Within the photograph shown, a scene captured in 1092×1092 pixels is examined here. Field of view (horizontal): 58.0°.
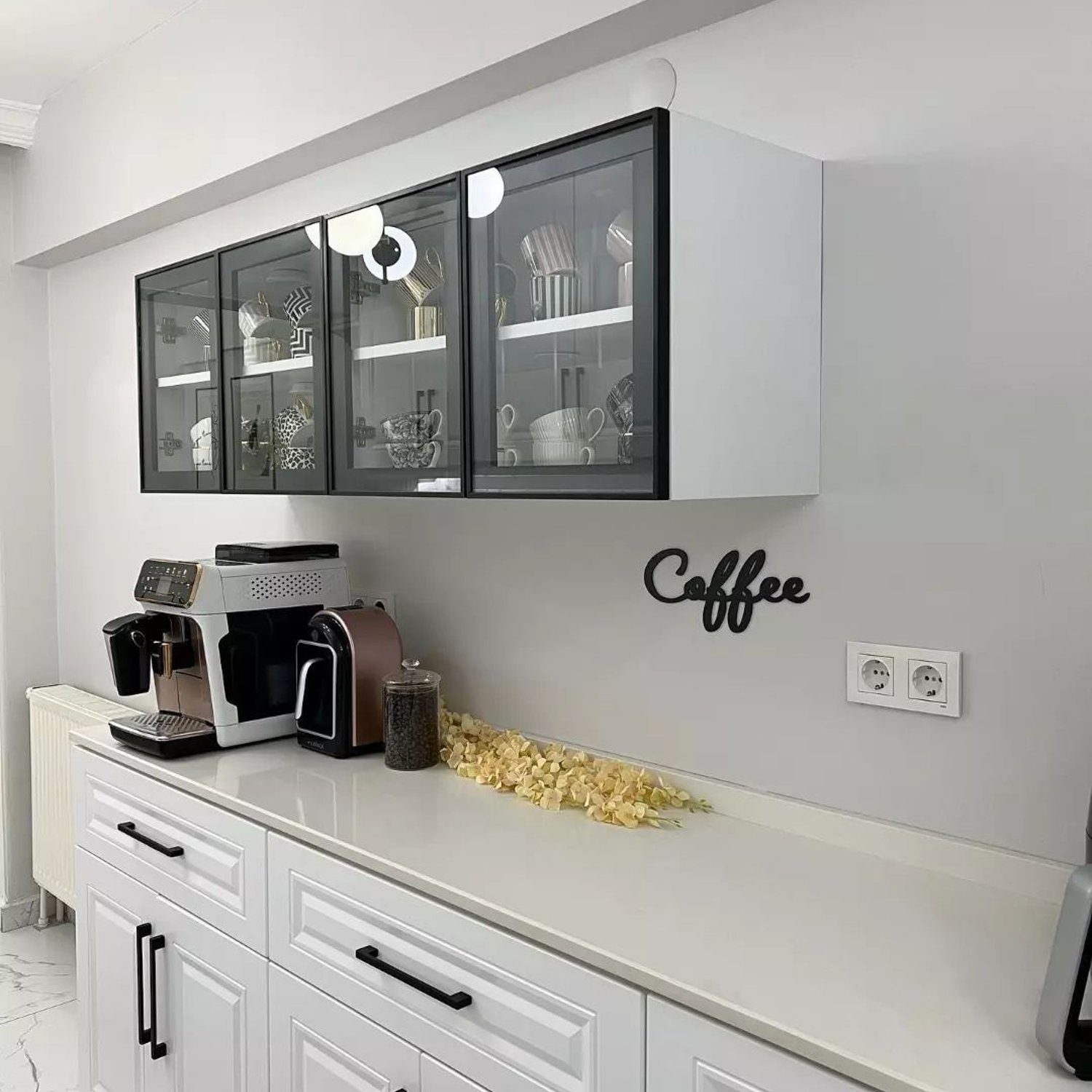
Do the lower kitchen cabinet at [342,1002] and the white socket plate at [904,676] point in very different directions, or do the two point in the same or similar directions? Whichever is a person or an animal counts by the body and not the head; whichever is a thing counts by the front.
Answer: same or similar directions

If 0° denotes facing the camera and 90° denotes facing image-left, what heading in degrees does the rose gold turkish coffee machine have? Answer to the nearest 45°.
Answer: approximately 45°

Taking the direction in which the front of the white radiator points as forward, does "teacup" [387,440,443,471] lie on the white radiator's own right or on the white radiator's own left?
on the white radiator's own left

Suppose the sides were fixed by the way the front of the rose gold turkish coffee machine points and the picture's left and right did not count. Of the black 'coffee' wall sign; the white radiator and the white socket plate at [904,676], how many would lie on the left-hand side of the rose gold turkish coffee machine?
2

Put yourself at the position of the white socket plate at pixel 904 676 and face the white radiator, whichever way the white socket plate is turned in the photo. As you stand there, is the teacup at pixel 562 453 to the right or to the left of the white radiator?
left

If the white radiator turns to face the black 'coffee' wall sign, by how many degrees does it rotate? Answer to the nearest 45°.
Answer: approximately 90° to its left

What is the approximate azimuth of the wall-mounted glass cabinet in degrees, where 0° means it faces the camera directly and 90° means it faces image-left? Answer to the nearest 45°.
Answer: approximately 45°

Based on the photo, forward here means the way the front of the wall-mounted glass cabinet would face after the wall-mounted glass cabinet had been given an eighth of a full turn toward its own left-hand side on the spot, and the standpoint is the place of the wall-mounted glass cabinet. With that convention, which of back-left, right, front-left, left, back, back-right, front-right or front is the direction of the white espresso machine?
back-right

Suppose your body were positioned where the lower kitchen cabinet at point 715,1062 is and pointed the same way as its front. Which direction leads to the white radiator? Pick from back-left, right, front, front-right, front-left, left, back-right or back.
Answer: right

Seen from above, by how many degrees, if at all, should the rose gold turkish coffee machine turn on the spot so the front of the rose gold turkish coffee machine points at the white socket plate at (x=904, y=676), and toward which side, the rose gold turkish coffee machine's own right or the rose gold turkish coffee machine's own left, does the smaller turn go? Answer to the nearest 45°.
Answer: approximately 90° to the rose gold turkish coffee machine's own left

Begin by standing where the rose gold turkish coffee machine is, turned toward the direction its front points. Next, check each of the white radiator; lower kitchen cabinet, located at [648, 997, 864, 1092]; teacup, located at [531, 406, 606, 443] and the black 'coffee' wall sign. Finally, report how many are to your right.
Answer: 1

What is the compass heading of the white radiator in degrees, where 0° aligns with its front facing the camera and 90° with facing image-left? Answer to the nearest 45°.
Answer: approximately 45°

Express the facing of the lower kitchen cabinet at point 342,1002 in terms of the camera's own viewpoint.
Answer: facing the viewer and to the left of the viewer
